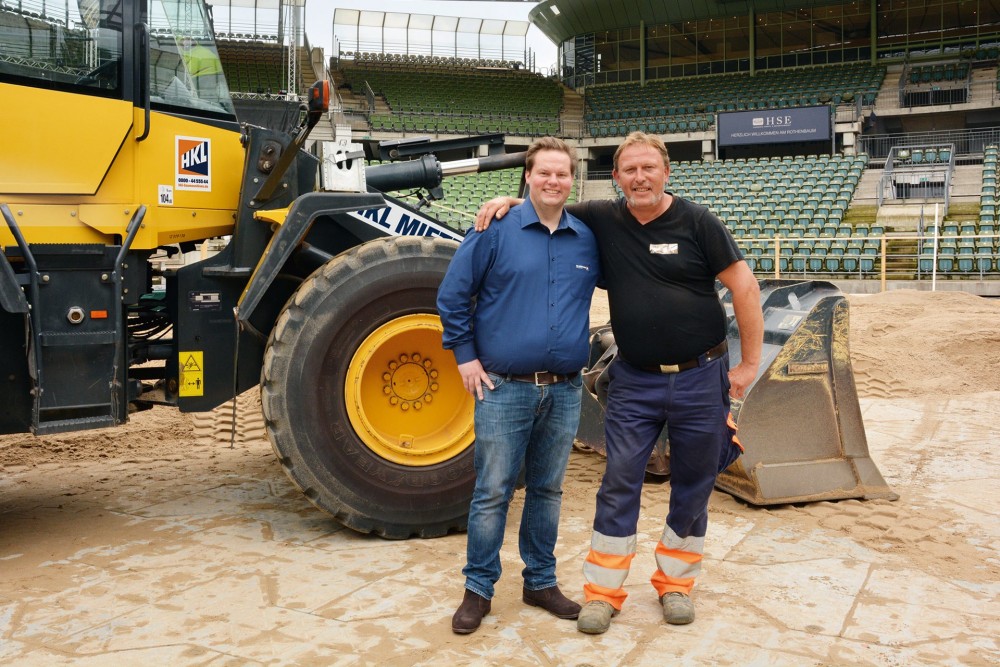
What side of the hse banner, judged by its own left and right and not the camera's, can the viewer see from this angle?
front

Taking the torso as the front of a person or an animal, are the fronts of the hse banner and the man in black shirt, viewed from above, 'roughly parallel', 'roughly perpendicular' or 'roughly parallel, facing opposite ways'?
roughly parallel

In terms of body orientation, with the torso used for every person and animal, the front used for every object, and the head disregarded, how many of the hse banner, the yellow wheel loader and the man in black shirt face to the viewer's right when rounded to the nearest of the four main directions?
1

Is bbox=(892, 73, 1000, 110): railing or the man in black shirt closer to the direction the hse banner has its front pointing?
the man in black shirt

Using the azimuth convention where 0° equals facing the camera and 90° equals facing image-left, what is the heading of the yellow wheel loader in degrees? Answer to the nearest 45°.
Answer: approximately 270°

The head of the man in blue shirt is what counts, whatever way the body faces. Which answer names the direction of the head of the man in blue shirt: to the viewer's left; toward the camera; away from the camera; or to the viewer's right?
toward the camera

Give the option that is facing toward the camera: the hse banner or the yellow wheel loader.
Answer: the hse banner

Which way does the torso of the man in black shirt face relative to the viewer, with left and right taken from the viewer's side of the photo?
facing the viewer

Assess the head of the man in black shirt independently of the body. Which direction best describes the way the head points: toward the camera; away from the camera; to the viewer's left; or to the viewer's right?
toward the camera

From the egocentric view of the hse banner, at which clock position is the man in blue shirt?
The man in blue shirt is roughly at 12 o'clock from the hse banner.

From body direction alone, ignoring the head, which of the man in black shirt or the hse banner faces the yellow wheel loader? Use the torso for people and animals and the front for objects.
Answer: the hse banner

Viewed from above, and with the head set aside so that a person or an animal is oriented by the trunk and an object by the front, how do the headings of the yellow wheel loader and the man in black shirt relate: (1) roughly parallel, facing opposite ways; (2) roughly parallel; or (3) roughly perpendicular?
roughly perpendicular

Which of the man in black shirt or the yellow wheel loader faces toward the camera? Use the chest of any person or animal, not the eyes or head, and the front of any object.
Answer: the man in black shirt

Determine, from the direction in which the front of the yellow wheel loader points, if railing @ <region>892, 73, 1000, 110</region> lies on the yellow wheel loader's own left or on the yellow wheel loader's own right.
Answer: on the yellow wheel loader's own left
